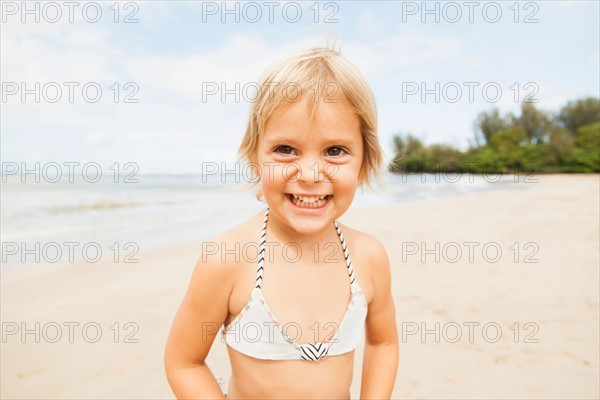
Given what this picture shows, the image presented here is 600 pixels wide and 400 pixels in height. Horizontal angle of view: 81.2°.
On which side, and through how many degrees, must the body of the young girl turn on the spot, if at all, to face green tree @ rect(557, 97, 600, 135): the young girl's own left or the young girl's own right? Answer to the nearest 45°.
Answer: approximately 135° to the young girl's own left

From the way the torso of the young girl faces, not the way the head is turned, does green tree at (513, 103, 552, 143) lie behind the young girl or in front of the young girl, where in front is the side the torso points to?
behind

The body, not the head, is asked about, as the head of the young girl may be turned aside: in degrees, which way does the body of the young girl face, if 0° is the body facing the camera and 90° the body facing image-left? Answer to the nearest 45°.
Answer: approximately 0°
